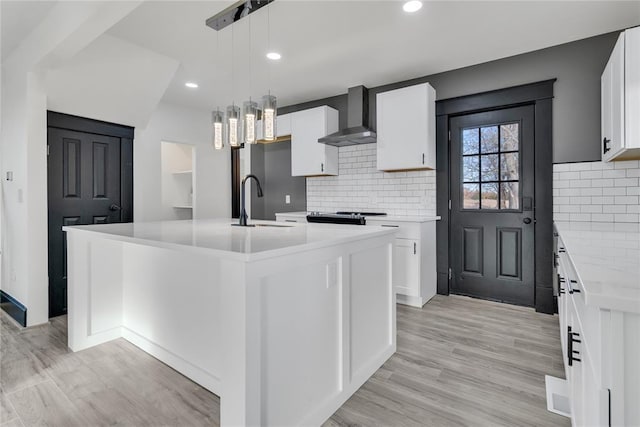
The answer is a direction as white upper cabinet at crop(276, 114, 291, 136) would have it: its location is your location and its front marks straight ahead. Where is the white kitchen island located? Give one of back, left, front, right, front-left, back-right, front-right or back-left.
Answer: front-left

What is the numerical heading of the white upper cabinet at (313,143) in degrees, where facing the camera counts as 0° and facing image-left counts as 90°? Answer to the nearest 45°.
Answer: approximately 45°

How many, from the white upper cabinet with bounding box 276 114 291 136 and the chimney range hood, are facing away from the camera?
0

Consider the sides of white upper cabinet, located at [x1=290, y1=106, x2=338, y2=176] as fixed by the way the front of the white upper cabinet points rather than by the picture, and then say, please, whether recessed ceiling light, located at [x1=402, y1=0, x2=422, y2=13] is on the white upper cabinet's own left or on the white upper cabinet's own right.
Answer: on the white upper cabinet's own left

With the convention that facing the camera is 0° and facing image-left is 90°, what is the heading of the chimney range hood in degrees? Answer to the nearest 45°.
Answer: approximately 45°

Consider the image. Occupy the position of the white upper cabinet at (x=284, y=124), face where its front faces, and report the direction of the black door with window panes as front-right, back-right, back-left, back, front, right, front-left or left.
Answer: left

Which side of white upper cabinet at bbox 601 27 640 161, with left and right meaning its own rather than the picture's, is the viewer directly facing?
left

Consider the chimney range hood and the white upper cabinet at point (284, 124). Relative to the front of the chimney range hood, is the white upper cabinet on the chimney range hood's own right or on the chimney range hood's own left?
on the chimney range hood's own right

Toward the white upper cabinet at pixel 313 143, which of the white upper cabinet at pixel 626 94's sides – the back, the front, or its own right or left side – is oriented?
front

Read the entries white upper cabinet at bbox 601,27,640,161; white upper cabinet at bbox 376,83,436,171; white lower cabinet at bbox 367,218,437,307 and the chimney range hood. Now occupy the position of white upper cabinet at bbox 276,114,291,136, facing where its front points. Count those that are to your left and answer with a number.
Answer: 4

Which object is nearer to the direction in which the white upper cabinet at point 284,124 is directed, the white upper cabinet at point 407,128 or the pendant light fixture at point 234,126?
the pendant light fixture

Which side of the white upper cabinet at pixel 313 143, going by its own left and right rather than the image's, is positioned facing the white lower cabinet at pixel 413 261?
left
